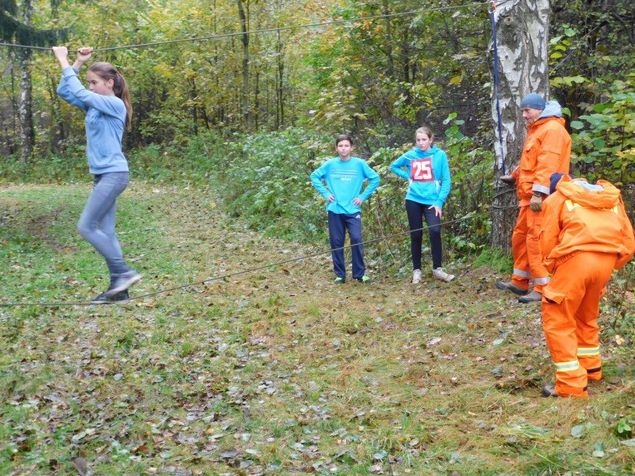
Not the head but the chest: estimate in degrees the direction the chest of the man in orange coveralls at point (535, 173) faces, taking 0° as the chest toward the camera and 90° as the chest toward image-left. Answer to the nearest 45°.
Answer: approximately 90°

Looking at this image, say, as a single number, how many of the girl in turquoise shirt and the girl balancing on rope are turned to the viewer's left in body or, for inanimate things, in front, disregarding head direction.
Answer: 1

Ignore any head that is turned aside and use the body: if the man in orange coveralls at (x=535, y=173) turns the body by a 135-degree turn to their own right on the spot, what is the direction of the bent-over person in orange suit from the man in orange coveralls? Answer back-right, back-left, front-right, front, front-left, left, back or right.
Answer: back-right

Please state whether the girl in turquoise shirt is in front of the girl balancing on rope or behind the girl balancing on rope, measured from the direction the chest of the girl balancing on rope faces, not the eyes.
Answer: behind

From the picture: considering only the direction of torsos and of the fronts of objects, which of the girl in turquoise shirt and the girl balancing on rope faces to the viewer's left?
the girl balancing on rope

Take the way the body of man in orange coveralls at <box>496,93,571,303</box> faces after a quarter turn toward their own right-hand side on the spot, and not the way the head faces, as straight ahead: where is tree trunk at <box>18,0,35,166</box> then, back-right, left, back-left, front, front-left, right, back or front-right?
front-left

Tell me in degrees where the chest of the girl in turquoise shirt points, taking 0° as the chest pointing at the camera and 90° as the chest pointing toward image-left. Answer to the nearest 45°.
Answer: approximately 0°

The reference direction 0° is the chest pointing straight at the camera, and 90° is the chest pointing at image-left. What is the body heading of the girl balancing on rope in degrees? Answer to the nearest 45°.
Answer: approximately 90°

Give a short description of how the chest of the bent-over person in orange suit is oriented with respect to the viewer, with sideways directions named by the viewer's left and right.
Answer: facing away from the viewer and to the left of the viewer
